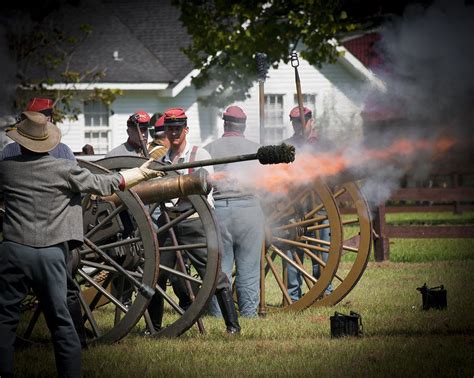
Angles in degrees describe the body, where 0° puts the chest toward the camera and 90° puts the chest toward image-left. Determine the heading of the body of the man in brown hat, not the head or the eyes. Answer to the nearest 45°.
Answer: approximately 180°

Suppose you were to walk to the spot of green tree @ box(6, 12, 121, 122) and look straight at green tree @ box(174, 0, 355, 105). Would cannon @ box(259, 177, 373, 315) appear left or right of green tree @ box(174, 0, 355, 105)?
right

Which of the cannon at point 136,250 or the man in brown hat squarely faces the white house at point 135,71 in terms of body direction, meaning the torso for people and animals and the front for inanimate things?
the man in brown hat

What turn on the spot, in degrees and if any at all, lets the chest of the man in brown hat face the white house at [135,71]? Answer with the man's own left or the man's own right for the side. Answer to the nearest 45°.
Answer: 0° — they already face it

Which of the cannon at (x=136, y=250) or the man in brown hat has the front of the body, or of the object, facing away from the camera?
the man in brown hat

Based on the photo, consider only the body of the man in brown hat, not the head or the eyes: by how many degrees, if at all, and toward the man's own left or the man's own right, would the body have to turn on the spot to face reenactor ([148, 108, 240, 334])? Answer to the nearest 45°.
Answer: approximately 45° to the man's own right
